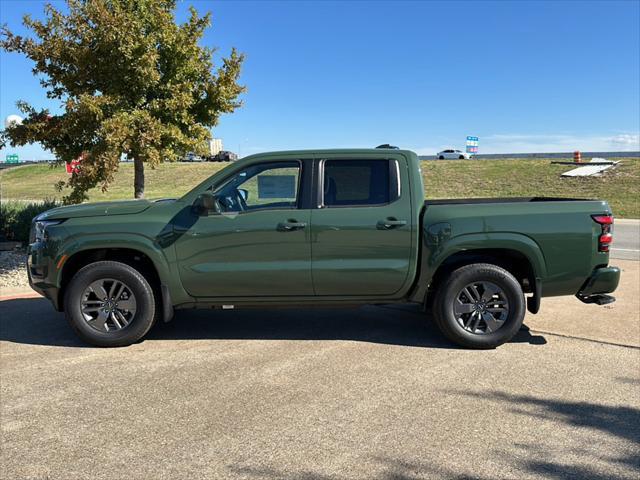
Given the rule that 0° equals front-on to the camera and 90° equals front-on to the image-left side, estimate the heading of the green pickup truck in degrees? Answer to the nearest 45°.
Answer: approximately 90°

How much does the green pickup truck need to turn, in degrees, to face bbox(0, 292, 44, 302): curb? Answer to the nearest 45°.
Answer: approximately 45° to its right

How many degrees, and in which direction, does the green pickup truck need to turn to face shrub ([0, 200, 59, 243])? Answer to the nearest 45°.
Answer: approximately 45° to its right
